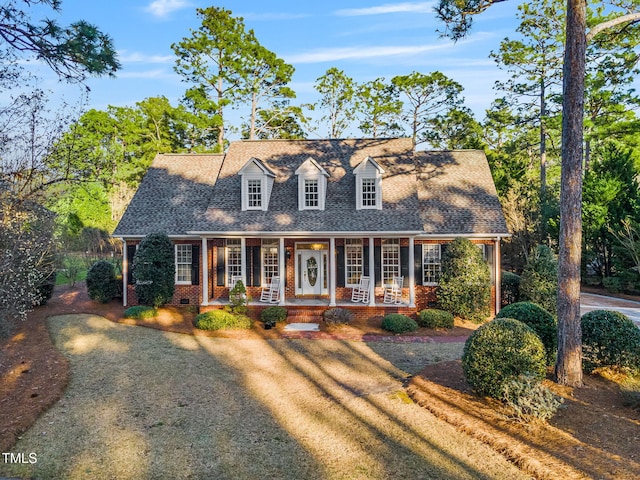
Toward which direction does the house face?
toward the camera

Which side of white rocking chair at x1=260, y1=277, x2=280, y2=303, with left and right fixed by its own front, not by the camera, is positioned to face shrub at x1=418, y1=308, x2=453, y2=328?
left

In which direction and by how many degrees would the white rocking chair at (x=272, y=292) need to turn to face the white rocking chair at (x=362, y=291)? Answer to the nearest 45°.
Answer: approximately 135° to its left

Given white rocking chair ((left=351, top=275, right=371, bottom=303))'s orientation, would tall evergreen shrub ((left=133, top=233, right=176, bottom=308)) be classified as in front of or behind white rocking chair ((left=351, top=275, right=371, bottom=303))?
in front

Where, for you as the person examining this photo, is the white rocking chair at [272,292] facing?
facing the viewer and to the left of the viewer

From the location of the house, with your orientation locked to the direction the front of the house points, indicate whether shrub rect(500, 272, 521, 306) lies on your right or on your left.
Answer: on your left

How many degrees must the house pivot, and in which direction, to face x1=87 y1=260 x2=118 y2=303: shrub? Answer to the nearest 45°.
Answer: approximately 90° to its right

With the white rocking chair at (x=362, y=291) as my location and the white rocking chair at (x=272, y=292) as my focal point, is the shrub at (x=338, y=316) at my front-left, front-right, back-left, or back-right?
front-left

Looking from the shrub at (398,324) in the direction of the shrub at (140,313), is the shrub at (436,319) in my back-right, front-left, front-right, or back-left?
back-right

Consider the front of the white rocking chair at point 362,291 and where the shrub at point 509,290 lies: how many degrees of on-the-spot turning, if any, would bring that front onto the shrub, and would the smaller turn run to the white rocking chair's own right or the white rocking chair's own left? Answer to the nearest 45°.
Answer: approximately 135° to the white rocking chair's own left

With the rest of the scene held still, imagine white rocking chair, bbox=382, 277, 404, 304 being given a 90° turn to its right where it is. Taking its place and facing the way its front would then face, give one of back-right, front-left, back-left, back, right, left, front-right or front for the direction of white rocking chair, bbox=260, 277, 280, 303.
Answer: front-left

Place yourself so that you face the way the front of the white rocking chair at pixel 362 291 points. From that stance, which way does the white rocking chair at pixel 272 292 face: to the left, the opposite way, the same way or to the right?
the same way

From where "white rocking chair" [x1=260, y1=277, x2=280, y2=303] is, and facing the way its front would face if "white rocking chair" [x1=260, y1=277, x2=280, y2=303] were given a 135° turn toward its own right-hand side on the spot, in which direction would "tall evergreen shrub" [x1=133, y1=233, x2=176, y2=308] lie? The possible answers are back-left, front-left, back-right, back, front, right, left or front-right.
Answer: left

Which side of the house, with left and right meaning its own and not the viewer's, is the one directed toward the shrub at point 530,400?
front

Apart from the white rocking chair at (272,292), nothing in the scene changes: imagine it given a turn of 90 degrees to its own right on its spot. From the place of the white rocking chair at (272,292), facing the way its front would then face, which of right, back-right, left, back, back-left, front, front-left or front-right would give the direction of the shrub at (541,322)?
back

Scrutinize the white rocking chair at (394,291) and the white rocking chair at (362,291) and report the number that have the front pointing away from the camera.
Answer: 0
